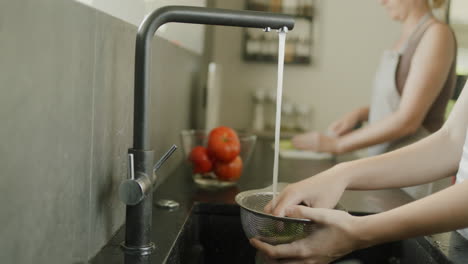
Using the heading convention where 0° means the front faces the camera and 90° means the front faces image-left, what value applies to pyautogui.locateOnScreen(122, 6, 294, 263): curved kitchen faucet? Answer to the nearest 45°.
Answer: approximately 270°

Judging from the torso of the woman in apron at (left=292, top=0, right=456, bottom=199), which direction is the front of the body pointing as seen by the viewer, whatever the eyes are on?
to the viewer's left

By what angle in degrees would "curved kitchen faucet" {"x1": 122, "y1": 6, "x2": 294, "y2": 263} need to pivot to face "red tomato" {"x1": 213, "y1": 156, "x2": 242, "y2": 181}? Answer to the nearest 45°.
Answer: approximately 90° to its left

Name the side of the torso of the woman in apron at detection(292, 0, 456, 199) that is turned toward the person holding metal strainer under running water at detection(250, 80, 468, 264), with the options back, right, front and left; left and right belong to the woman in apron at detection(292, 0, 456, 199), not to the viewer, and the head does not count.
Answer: left

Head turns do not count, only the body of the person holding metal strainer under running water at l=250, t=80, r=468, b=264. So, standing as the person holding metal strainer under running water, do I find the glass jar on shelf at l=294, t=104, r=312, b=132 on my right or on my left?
on my right

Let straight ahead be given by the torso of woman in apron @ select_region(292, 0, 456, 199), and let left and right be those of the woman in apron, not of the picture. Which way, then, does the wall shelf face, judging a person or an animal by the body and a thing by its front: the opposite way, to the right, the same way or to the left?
to the left

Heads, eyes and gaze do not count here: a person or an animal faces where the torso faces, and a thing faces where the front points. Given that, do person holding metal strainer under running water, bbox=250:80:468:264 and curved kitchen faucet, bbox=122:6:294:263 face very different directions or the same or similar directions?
very different directions

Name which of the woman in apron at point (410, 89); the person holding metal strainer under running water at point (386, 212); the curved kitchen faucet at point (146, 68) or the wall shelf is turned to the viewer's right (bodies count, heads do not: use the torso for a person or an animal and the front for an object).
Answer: the curved kitchen faucet

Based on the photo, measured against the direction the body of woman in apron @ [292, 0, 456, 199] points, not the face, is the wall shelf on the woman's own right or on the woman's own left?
on the woman's own right

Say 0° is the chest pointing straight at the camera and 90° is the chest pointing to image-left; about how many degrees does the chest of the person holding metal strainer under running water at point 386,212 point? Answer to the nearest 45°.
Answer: approximately 90°
